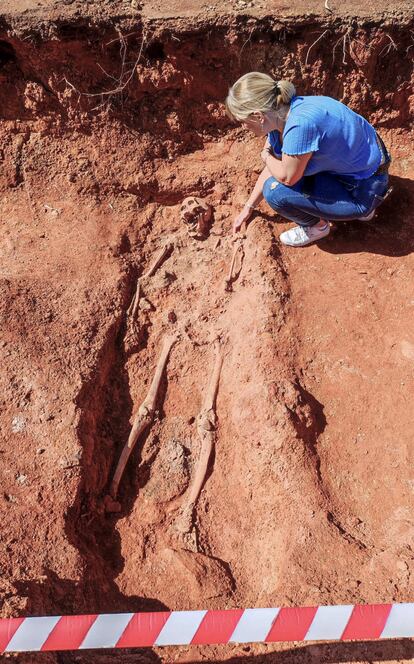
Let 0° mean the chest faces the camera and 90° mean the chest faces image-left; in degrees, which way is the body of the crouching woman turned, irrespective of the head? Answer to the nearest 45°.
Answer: approximately 90°

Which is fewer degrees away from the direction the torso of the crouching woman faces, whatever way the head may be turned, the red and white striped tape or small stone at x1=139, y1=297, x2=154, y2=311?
the small stone

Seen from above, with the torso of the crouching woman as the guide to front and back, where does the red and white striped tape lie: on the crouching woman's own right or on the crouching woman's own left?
on the crouching woman's own left

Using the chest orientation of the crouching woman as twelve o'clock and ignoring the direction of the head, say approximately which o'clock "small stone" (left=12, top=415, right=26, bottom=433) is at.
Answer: The small stone is roughly at 11 o'clock from the crouching woman.

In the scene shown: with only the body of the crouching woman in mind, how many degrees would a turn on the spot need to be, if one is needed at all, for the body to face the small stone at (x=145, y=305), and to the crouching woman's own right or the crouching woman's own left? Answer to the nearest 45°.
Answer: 0° — they already face it

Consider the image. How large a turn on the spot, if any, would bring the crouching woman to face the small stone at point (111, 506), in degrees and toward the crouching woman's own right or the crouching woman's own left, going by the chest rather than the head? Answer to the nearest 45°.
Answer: approximately 45° to the crouching woman's own left
